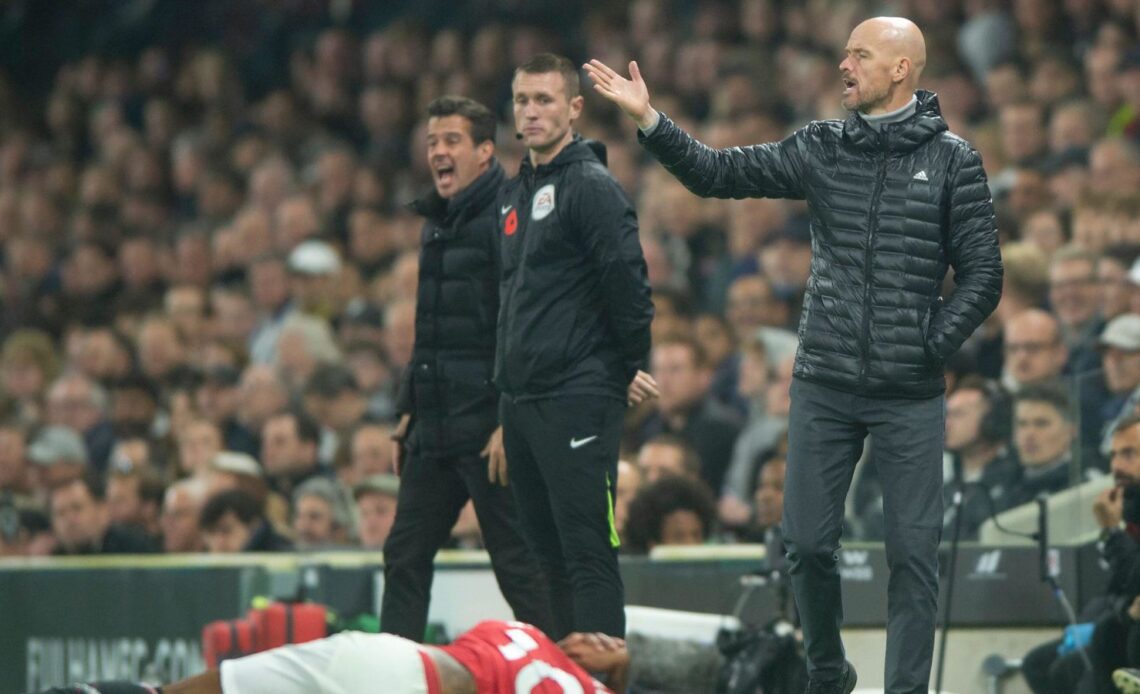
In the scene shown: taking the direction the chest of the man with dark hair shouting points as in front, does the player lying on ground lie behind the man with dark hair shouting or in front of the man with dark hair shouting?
in front

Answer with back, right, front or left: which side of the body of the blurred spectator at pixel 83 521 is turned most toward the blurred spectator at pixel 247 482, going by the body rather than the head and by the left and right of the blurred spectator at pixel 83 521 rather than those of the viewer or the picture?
left

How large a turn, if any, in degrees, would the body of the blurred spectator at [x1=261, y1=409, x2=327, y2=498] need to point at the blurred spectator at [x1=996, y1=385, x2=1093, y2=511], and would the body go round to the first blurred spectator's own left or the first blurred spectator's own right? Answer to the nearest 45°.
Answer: approximately 90° to the first blurred spectator's own left

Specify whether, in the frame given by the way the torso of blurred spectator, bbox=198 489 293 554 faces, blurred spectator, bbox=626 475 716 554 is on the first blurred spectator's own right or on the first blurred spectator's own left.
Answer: on the first blurred spectator's own left

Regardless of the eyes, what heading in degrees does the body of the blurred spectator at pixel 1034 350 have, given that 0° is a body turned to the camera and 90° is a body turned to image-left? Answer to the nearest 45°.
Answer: approximately 45°

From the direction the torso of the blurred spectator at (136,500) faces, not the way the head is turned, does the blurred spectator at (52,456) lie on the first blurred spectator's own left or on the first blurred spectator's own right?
on the first blurred spectator's own right

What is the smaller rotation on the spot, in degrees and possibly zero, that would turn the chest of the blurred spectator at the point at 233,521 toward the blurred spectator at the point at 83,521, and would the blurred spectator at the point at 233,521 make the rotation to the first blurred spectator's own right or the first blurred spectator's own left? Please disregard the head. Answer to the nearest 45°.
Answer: approximately 90° to the first blurred spectator's own right

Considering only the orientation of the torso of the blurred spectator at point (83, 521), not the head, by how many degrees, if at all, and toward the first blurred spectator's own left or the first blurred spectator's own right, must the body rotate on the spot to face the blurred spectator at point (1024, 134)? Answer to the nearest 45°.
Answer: approximately 135° to the first blurred spectator's own left

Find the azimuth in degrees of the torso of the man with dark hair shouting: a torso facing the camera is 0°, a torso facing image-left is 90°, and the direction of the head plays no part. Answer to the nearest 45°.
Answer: approximately 45°

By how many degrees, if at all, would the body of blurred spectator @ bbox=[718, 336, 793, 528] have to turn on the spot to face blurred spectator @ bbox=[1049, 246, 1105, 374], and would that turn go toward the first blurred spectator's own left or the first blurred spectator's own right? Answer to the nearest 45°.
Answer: approximately 135° to the first blurred spectator's own left

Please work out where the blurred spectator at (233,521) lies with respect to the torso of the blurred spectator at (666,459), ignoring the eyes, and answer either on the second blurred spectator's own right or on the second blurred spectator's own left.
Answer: on the second blurred spectator's own right
